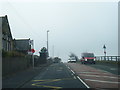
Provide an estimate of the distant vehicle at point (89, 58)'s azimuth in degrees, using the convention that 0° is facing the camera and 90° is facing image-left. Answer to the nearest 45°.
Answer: approximately 0°
